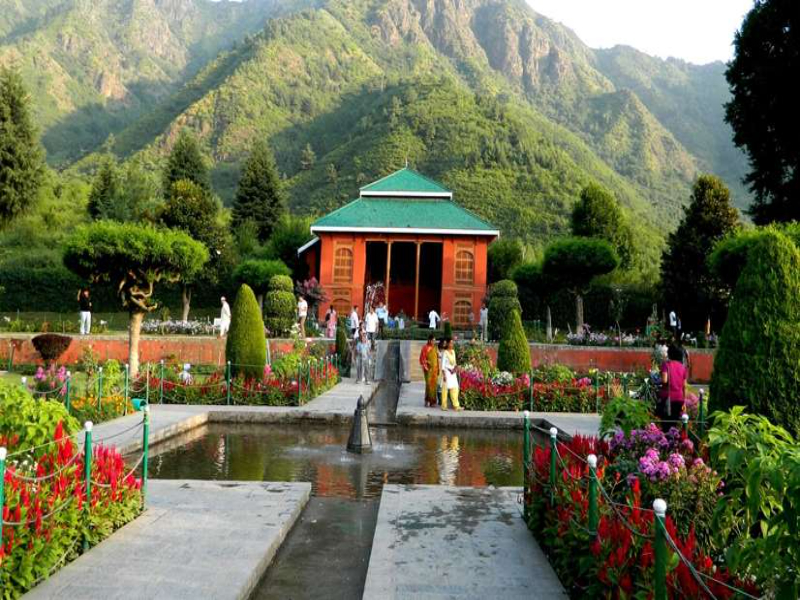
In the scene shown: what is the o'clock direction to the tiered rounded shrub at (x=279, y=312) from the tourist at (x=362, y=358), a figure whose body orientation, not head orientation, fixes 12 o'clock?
The tiered rounded shrub is roughly at 5 o'clock from the tourist.

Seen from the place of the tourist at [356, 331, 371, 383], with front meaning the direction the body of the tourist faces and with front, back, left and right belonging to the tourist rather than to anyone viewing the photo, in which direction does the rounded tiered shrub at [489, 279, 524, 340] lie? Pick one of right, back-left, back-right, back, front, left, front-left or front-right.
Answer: back-left

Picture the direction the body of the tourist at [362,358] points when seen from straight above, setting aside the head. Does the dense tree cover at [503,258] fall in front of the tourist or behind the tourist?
behind

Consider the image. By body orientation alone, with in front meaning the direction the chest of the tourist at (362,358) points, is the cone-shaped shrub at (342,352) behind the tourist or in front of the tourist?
behind

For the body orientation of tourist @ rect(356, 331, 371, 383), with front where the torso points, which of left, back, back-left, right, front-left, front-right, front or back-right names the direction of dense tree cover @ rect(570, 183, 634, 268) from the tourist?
back-left

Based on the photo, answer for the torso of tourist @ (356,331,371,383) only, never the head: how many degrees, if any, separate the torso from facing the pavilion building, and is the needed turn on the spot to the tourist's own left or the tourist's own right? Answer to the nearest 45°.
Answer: approximately 180°

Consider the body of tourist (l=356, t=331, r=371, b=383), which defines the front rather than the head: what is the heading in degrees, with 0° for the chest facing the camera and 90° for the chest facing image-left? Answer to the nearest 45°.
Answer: approximately 0°

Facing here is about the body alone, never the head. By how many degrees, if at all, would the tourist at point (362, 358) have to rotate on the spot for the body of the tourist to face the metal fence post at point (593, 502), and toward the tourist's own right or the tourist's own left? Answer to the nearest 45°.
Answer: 0° — they already face it
